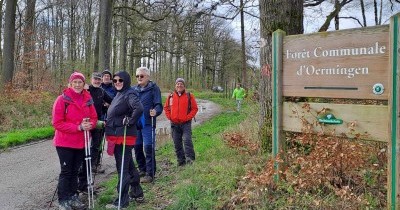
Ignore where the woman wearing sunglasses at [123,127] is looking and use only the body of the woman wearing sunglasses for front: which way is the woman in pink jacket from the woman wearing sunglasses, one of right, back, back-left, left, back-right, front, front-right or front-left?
front-right

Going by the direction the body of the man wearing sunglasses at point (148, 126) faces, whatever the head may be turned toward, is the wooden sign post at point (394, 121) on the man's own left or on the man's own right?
on the man's own left

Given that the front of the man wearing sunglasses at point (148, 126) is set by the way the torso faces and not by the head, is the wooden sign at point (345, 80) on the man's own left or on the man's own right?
on the man's own left

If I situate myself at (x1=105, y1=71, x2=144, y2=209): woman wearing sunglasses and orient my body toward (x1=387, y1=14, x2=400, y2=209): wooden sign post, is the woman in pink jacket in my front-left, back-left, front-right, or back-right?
back-right

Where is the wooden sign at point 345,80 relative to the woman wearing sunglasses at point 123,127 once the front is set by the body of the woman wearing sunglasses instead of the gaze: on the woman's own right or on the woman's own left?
on the woman's own left

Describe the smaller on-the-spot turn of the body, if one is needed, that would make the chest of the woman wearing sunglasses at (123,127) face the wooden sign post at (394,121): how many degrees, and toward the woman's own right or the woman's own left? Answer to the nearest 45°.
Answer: approximately 90° to the woman's own left

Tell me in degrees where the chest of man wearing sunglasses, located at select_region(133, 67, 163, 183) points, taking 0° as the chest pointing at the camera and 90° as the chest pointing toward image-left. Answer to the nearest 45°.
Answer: approximately 45°

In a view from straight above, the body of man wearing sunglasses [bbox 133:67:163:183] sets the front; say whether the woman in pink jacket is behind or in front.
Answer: in front

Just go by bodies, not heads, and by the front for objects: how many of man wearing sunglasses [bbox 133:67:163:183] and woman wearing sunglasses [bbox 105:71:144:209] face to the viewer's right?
0

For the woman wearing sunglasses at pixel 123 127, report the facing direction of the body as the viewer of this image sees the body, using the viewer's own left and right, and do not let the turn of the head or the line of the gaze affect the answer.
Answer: facing the viewer and to the left of the viewer
